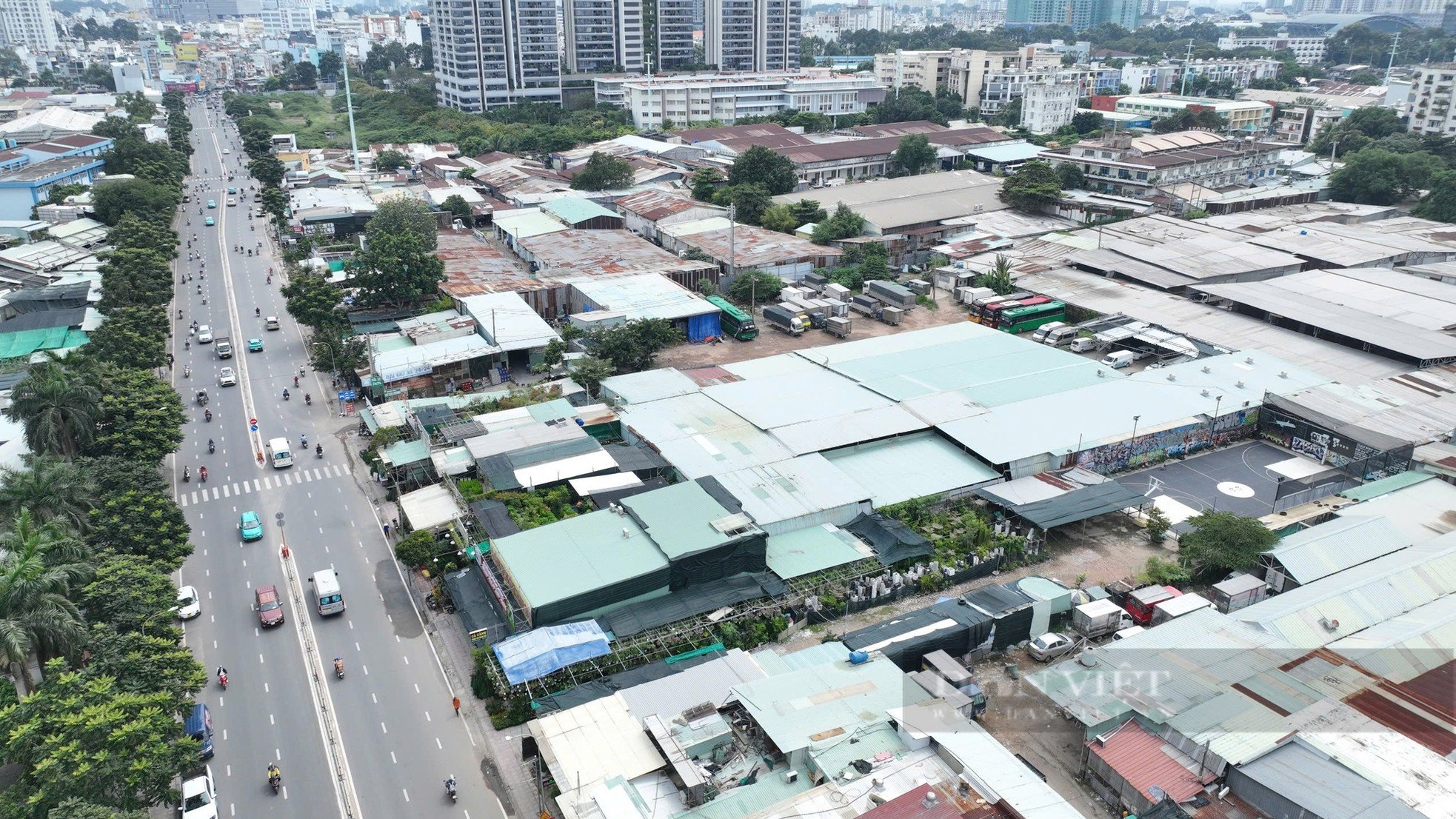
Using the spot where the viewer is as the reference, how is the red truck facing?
facing the viewer and to the left of the viewer

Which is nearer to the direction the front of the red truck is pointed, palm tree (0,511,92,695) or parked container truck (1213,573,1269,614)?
the palm tree

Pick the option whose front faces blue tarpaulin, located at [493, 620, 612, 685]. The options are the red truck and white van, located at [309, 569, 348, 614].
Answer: the red truck

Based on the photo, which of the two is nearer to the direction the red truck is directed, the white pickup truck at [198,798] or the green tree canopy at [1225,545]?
the white pickup truck

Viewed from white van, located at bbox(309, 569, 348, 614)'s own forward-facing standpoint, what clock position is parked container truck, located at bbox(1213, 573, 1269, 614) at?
The parked container truck is roughly at 4 o'clock from the white van.

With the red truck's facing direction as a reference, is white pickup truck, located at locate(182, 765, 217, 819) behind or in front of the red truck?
in front

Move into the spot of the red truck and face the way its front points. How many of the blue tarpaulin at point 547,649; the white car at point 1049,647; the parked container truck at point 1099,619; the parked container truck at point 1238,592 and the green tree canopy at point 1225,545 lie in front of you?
3

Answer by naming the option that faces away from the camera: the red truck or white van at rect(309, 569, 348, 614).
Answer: the white van

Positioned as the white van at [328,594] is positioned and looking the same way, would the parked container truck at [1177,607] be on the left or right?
on its right

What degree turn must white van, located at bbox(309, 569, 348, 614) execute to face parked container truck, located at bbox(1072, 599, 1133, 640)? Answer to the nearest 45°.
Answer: approximately 135° to its right

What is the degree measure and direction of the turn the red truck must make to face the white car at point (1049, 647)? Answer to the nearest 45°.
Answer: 0° — it already faces it

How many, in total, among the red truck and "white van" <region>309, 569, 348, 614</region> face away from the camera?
1

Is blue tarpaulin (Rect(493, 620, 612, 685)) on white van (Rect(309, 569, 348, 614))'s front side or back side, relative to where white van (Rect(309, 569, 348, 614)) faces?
on the back side

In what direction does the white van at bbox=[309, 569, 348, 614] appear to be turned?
away from the camera

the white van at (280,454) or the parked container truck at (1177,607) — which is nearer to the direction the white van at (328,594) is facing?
the white van at (280,454)
